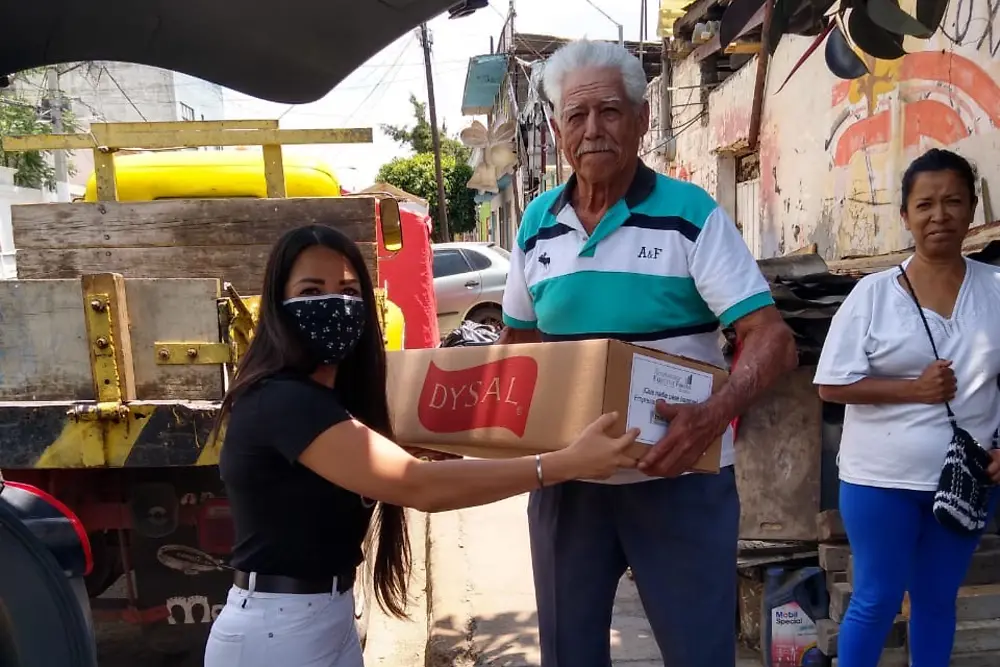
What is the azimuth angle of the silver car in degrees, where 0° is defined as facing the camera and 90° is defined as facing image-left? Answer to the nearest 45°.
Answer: approximately 90°

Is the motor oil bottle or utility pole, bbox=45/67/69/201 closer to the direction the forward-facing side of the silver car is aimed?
the utility pole

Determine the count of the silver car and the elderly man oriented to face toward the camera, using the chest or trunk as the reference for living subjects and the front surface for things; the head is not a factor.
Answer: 1

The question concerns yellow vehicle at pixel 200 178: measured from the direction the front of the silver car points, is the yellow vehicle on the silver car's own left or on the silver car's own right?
on the silver car's own left

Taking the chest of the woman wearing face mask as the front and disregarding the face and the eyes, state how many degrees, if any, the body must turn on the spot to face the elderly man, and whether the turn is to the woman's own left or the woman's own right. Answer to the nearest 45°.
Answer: approximately 45° to the woman's own left

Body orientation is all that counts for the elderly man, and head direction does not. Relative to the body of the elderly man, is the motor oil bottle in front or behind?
behind

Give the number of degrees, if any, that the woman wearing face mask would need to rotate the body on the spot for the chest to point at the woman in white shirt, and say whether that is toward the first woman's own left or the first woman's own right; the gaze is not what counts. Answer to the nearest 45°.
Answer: approximately 45° to the first woman's own left

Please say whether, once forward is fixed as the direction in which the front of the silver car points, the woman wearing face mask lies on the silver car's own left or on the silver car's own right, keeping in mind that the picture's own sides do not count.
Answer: on the silver car's own left

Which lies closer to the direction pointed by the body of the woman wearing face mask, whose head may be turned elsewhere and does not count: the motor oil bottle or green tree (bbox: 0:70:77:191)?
the motor oil bottle

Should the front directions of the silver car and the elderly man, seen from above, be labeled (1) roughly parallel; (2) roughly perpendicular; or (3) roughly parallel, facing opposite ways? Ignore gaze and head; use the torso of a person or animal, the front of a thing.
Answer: roughly perpendicular

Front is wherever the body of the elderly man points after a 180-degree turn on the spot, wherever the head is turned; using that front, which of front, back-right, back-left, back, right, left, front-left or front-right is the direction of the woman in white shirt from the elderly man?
front-right

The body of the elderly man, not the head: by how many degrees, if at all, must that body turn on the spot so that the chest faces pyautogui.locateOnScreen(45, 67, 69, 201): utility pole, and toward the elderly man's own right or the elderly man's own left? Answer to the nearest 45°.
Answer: approximately 135° to the elderly man's own right

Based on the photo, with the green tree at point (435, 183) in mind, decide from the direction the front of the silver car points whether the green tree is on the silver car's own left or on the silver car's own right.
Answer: on the silver car's own right

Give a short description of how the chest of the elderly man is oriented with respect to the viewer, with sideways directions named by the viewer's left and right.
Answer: facing the viewer

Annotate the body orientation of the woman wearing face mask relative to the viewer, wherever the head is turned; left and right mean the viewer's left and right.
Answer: facing the viewer and to the right of the viewer
